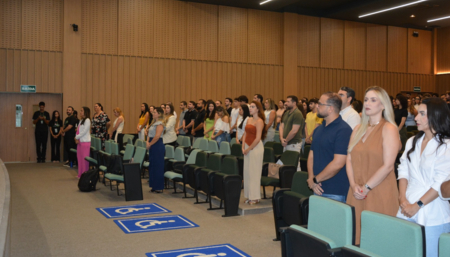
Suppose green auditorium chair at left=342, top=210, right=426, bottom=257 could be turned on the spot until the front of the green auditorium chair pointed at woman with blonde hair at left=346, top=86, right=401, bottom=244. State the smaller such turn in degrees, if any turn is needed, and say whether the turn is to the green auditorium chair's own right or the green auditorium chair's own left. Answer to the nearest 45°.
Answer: approximately 135° to the green auditorium chair's own right

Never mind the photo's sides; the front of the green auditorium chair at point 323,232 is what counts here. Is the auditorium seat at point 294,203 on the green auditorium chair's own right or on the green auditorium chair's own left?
on the green auditorium chair's own right

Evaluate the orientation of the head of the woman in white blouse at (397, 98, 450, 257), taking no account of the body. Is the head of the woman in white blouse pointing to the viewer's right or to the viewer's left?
to the viewer's left

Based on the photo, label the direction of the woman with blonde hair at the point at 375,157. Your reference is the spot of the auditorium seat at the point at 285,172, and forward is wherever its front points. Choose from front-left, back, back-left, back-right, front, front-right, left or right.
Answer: front-left

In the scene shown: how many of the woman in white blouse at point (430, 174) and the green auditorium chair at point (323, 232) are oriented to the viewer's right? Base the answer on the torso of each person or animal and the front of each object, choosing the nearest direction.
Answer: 0

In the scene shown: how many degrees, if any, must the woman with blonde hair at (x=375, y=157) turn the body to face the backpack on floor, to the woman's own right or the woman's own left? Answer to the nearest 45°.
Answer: approximately 90° to the woman's own right

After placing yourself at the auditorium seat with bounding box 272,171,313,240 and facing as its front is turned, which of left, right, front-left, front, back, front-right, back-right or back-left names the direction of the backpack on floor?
right

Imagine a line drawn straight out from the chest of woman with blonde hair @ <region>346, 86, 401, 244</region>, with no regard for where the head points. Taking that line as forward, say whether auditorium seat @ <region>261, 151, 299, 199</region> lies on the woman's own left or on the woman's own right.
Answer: on the woman's own right

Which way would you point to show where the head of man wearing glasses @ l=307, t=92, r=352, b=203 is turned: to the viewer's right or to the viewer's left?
to the viewer's left

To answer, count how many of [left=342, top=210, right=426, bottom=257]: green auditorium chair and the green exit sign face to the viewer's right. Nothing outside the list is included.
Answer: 0

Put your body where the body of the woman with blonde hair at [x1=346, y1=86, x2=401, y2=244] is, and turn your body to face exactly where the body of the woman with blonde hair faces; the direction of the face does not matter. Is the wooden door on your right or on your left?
on your right
